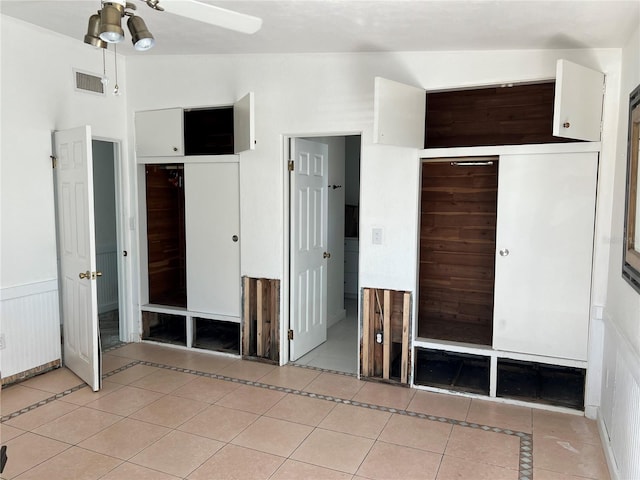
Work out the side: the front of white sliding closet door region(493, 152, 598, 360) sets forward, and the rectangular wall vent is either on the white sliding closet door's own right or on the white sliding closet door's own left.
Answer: on the white sliding closet door's own right

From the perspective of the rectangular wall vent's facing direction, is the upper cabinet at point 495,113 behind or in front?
in front

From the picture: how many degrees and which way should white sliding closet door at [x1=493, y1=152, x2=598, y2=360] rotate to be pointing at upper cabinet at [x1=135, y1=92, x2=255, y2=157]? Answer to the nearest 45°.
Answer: approximately 90° to its right

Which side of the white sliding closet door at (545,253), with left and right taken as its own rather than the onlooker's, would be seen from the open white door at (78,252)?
right

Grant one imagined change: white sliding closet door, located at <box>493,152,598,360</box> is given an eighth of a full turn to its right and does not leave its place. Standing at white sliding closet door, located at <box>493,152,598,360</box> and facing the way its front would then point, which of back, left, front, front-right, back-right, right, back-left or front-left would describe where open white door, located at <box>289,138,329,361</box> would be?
front-right

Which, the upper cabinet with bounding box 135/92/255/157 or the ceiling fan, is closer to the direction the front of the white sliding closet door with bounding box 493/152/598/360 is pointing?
the ceiling fan

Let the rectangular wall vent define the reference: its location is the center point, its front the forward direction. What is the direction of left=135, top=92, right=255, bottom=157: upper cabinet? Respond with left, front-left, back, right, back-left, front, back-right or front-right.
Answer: front-left

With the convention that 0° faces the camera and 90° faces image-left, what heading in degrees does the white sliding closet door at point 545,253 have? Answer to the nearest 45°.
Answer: approximately 0°

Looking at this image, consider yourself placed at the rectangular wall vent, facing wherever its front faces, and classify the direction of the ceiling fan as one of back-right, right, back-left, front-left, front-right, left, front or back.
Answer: front-right

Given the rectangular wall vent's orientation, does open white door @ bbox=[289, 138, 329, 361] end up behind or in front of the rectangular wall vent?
in front

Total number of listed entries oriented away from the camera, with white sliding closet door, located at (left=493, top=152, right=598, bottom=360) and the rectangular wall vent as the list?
0

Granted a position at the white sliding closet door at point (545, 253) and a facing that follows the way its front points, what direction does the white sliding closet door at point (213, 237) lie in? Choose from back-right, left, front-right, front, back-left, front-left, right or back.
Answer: right

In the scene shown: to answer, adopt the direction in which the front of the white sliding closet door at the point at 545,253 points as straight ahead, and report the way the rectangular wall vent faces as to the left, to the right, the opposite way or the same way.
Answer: to the left
